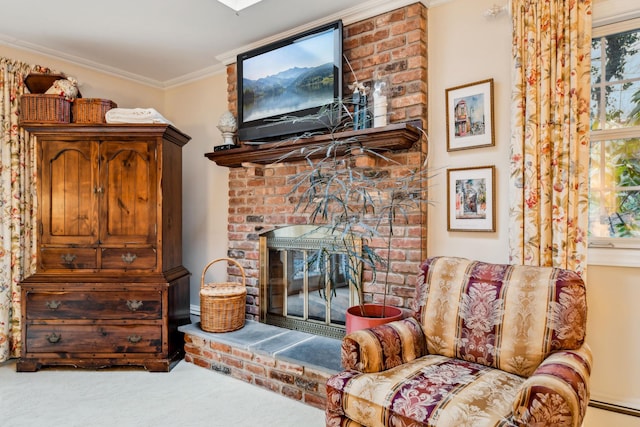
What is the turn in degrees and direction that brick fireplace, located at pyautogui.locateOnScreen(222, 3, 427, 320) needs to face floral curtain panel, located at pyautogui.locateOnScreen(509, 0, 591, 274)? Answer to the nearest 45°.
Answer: approximately 90° to its left

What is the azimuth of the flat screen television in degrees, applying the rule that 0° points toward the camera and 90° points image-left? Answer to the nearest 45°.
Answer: approximately 45°

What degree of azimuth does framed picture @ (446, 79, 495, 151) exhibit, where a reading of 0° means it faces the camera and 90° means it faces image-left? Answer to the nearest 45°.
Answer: approximately 45°

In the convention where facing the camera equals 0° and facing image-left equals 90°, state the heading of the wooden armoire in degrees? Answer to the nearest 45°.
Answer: approximately 0°

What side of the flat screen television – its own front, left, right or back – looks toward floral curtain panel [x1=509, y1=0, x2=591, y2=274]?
left

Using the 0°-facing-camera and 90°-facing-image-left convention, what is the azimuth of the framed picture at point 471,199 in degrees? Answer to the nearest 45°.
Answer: approximately 45°
